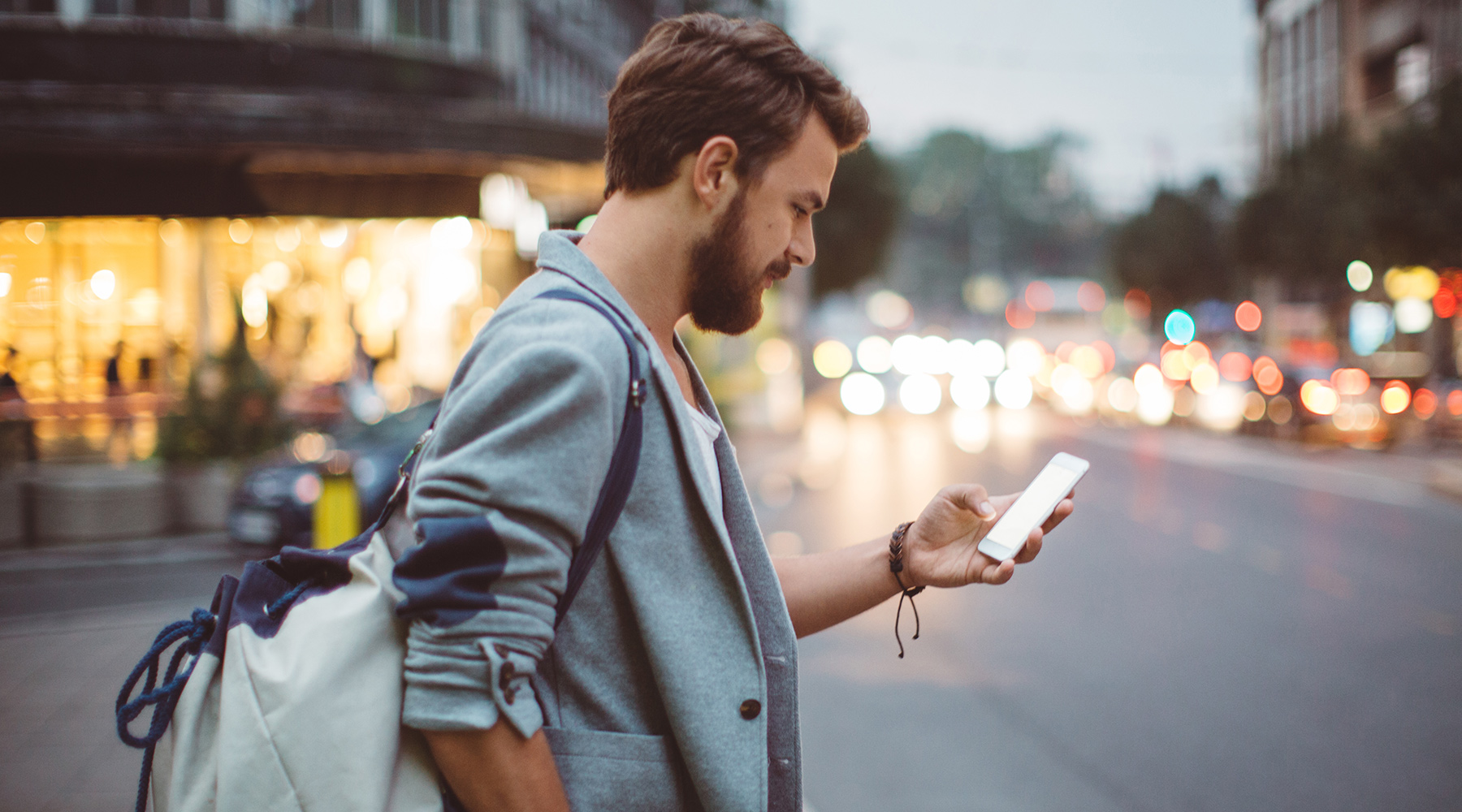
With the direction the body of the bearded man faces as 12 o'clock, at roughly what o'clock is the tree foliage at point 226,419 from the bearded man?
The tree foliage is roughly at 8 o'clock from the bearded man.

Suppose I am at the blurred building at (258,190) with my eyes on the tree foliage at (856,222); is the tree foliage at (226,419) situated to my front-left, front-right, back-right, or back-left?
back-right

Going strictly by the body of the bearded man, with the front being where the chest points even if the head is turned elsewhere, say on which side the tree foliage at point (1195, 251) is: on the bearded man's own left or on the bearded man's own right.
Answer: on the bearded man's own left

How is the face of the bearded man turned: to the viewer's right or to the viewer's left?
to the viewer's right

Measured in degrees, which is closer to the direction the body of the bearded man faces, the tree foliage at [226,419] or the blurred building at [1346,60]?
the blurred building

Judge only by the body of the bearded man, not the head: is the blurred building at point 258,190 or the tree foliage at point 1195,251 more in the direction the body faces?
the tree foliage

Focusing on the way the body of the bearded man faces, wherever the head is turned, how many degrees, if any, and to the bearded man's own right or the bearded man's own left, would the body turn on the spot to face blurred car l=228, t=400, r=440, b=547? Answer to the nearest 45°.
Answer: approximately 135° to the bearded man's own left

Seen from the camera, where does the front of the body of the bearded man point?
to the viewer's right

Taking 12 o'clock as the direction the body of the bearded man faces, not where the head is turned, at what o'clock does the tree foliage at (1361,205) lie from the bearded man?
The tree foliage is roughly at 10 o'clock from the bearded man.

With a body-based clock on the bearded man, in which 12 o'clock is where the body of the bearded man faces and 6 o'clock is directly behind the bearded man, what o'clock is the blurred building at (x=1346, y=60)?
The blurred building is roughly at 10 o'clock from the bearded man.

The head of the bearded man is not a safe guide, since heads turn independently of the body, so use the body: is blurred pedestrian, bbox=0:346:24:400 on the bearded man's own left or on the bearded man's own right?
on the bearded man's own left

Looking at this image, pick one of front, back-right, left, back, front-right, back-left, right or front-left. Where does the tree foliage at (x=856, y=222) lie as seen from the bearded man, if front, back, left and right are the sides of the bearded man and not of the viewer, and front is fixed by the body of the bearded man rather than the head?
left
